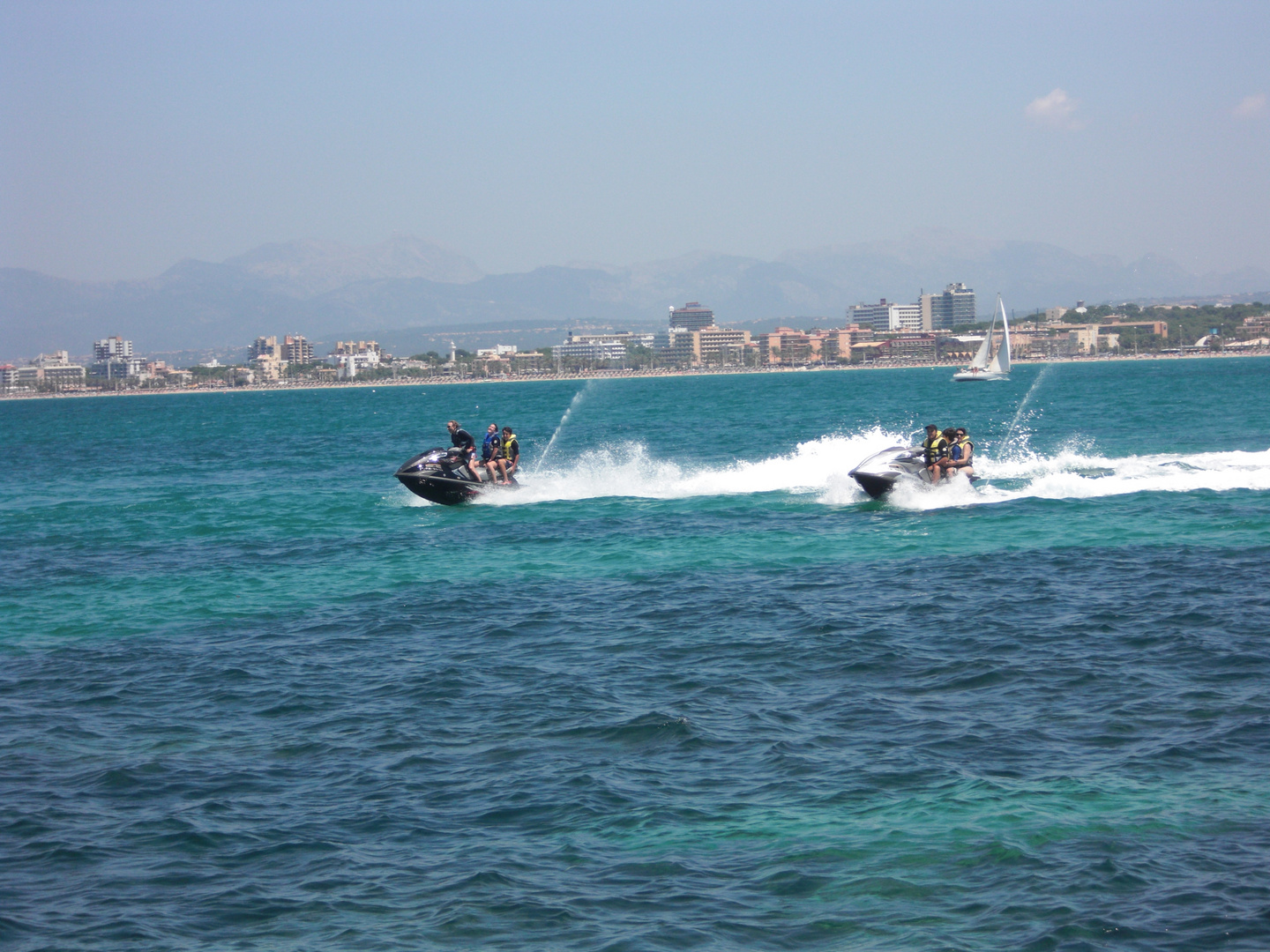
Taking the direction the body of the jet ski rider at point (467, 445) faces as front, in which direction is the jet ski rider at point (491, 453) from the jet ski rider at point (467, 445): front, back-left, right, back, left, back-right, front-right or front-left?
back-right

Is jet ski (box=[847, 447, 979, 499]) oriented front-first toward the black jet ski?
yes

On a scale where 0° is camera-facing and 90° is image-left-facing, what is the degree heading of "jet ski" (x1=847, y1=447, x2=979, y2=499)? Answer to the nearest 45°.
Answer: approximately 90°

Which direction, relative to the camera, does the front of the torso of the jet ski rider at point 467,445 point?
to the viewer's left

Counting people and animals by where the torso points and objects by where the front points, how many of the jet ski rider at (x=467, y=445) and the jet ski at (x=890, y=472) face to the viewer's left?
2

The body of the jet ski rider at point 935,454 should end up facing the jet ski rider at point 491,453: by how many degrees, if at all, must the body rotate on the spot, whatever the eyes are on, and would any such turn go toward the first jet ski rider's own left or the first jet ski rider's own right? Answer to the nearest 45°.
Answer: approximately 45° to the first jet ski rider's own right

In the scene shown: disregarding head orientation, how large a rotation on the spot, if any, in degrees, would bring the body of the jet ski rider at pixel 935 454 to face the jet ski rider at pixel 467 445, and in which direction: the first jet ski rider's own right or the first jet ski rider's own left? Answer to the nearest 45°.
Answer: approximately 45° to the first jet ski rider's own right

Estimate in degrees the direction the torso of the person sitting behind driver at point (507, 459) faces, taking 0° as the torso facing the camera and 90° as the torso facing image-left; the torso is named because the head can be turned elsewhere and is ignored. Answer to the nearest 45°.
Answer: approximately 45°
